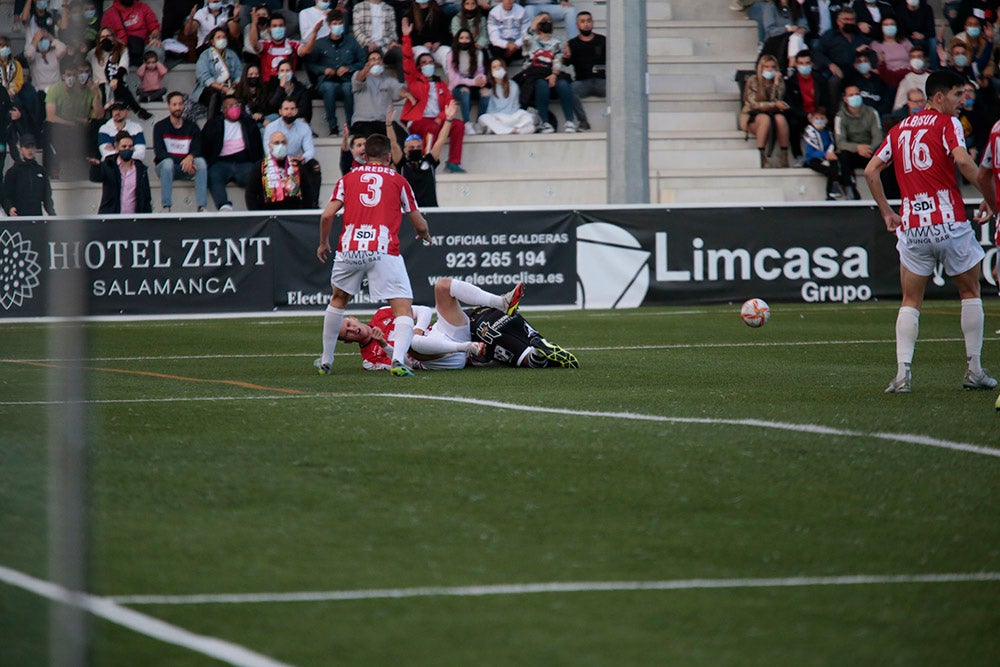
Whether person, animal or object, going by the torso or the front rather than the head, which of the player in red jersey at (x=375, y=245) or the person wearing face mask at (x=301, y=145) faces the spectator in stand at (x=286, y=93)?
the player in red jersey

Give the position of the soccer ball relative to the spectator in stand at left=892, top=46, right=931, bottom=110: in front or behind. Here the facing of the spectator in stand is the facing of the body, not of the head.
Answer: in front

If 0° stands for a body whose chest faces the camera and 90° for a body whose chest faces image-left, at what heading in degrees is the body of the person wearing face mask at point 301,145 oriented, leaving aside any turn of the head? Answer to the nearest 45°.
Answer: approximately 0°

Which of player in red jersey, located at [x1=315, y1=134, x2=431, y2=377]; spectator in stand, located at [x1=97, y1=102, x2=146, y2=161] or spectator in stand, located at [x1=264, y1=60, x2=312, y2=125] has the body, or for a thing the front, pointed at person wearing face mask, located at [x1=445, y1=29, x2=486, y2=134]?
the player in red jersey

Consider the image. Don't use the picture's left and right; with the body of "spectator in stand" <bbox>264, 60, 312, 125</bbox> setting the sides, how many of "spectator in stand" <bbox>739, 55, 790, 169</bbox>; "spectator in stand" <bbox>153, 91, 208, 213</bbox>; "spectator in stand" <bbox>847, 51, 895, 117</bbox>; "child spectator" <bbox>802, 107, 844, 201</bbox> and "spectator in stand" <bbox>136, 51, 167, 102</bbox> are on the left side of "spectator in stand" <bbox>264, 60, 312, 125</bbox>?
3

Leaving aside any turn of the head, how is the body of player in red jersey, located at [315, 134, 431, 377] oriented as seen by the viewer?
away from the camera

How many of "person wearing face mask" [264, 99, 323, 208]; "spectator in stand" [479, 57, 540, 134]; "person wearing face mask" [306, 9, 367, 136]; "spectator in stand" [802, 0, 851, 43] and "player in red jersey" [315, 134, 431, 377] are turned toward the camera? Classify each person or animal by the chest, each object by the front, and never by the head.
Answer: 4
